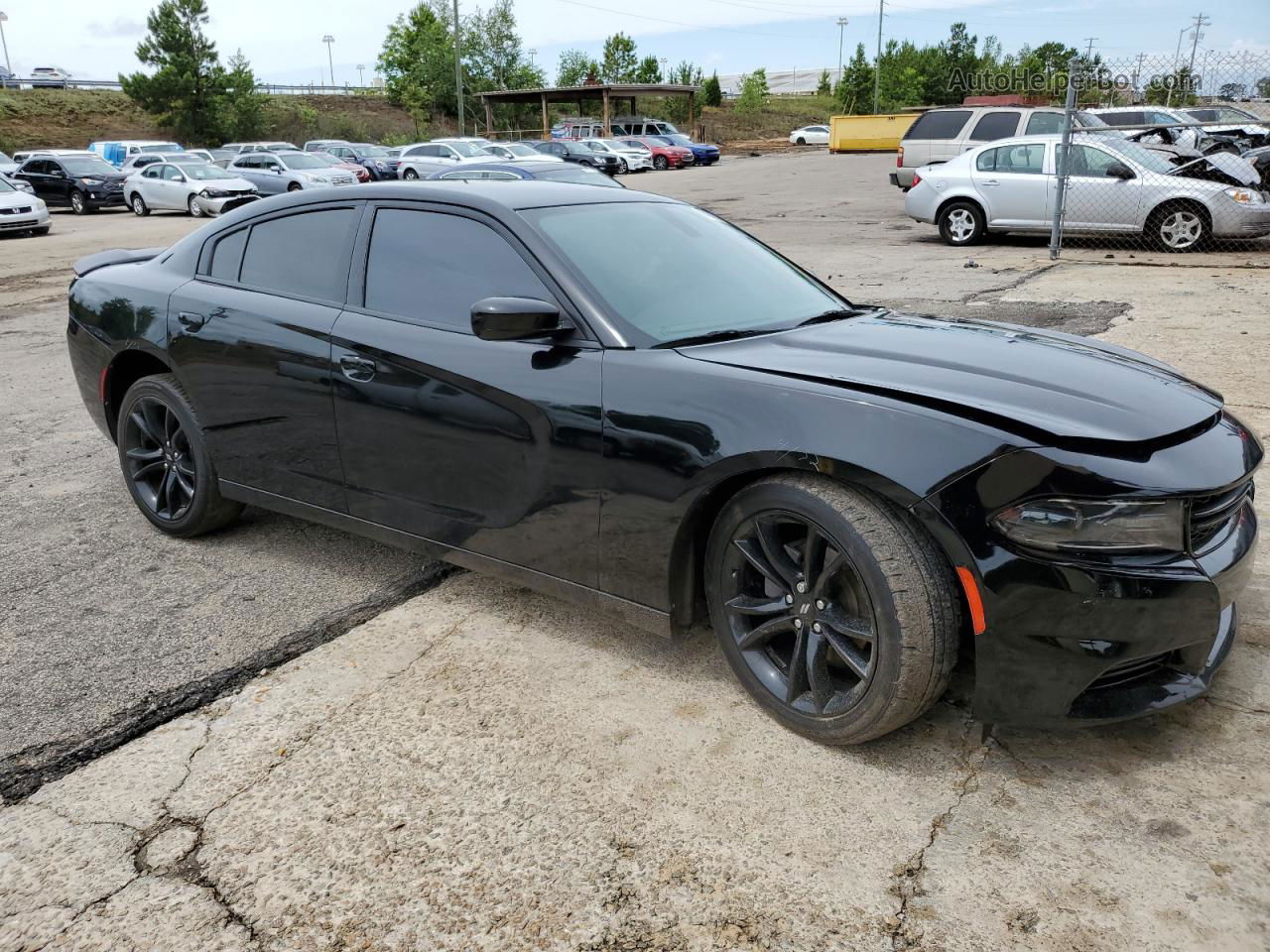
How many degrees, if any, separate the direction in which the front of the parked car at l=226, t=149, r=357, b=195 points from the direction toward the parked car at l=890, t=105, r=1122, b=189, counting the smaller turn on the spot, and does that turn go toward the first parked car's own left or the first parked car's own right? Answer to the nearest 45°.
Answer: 0° — it already faces it

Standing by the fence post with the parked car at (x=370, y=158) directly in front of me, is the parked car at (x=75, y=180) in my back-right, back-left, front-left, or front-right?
front-left

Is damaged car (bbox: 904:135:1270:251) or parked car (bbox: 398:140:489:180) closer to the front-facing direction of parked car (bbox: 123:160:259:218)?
the damaged car

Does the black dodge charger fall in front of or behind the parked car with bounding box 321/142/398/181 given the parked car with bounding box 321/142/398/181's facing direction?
in front

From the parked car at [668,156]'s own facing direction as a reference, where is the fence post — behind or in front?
in front

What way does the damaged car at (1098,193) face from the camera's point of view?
to the viewer's right

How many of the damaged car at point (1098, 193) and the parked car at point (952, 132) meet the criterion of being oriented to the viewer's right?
2

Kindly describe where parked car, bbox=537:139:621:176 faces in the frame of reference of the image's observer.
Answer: facing the viewer and to the right of the viewer

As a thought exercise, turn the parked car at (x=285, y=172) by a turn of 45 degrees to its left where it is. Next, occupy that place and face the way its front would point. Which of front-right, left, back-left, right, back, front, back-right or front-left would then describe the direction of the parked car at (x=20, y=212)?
back-right

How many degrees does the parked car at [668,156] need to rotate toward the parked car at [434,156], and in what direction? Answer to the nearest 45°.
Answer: approximately 90° to its right

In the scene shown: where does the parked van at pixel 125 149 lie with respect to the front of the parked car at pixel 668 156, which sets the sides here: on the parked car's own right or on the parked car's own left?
on the parked car's own right

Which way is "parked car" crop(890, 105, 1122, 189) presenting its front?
to the viewer's right

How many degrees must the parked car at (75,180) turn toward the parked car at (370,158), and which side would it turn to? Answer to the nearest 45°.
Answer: approximately 90° to its left

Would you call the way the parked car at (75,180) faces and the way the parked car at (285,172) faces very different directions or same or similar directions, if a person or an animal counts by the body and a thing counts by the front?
same or similar directions

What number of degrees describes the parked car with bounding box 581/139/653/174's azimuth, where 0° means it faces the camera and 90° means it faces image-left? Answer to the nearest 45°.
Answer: approximately 315°

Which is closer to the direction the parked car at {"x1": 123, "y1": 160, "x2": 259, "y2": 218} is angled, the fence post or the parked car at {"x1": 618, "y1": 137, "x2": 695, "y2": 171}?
the fence post
